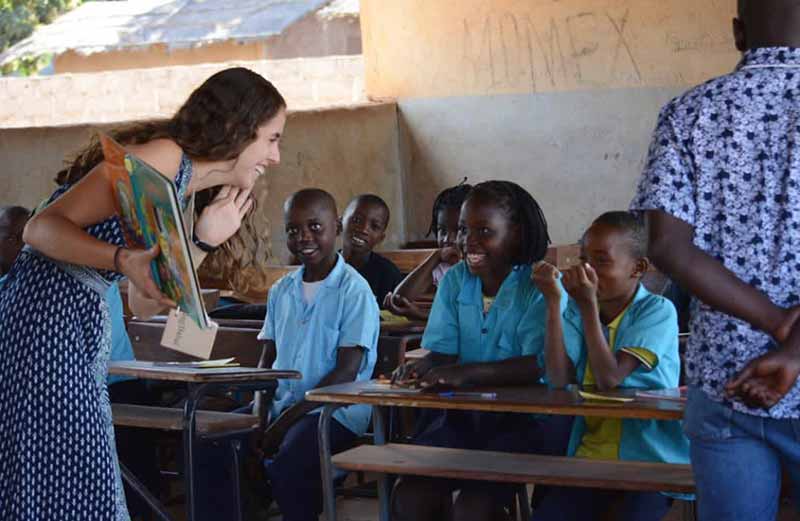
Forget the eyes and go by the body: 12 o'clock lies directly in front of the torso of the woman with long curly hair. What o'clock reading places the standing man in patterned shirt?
The standing man in patterned shirt is roughly at 1 o'clock from the woman with long curly hair.

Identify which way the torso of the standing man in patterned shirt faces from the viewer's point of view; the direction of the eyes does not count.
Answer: away from the camera

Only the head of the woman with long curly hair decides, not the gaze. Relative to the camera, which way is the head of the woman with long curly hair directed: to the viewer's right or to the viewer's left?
to the viewer's right

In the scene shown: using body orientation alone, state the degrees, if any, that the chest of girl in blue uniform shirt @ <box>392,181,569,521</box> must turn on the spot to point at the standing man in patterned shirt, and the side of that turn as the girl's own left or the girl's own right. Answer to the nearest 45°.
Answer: approximately 45° to the girl's own left

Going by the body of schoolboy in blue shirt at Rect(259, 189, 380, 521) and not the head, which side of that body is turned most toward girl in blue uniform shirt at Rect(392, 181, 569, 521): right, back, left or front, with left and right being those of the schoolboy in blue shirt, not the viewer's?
left

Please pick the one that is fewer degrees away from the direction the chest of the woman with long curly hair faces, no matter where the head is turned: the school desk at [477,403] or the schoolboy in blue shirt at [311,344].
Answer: the school desk

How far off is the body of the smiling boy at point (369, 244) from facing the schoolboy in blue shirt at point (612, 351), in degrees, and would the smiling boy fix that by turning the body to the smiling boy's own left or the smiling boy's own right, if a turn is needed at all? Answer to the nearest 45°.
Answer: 0° — they already face them

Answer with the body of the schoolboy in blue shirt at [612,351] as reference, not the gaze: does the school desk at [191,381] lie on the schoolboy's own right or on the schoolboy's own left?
on the schoolboy's own right

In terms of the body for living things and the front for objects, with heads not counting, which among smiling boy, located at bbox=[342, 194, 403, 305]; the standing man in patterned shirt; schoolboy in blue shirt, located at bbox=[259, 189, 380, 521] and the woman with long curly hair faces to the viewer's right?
the woman with long curly hair

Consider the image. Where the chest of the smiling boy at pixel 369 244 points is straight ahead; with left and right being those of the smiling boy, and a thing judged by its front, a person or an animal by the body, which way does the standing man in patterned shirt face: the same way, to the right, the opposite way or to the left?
the opposite way

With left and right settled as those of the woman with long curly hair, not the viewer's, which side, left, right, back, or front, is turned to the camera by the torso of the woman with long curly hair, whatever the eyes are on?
right

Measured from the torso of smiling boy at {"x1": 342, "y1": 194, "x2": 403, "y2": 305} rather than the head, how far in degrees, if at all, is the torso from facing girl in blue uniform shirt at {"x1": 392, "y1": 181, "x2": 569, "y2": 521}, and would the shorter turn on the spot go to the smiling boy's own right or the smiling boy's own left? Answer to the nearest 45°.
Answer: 0° — they already face them
